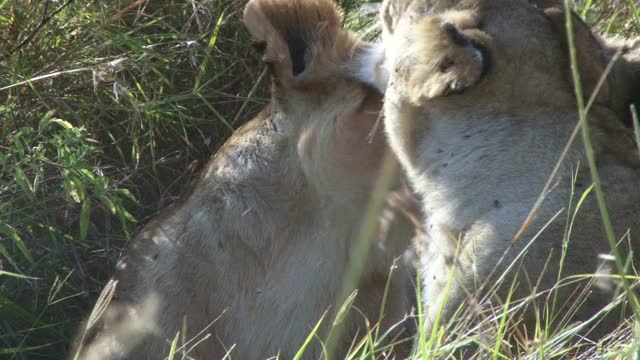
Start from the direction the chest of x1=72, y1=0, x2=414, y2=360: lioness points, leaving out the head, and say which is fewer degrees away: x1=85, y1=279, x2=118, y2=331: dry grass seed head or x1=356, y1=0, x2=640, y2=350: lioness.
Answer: the lioness

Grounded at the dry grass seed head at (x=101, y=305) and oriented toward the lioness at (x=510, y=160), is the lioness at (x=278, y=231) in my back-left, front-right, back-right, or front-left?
front-left

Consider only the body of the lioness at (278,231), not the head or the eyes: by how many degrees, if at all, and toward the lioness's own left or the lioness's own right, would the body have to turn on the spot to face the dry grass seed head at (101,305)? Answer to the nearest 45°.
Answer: approximately 180°

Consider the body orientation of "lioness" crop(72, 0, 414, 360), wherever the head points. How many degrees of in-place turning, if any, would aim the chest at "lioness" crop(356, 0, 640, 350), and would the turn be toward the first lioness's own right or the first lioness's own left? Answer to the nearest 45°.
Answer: approximately 45° to the first lioness's own right
